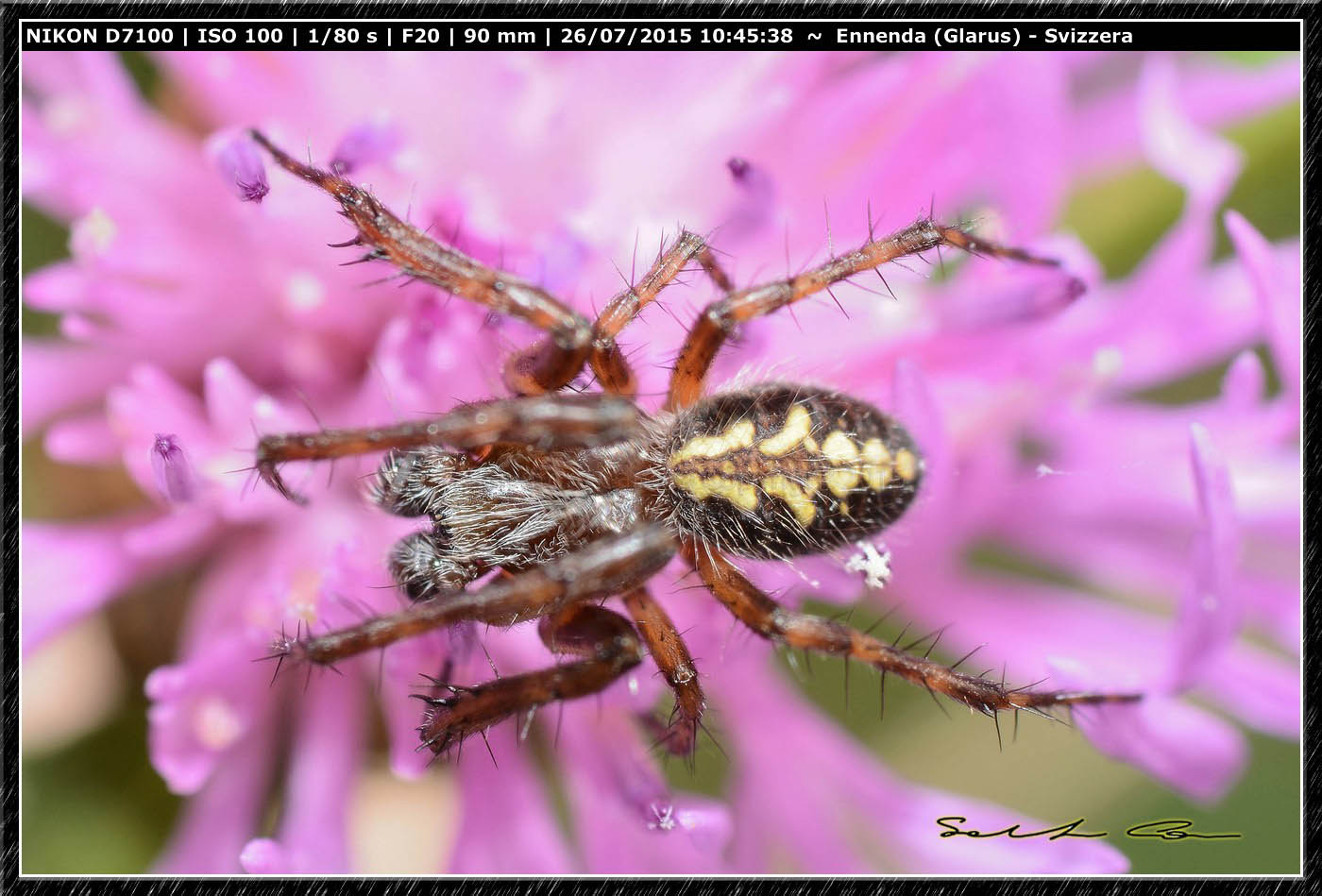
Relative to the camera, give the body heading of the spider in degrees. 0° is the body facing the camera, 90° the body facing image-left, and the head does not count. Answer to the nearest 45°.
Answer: approximately 90°
